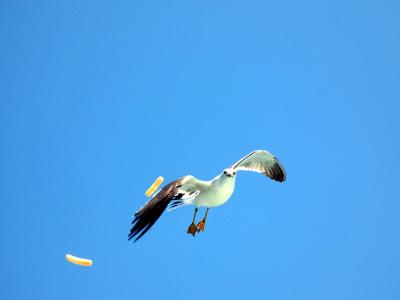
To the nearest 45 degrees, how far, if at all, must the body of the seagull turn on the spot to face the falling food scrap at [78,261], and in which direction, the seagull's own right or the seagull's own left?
approximately 90° to the seagull's own right

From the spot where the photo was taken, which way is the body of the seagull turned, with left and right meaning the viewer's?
facing the viewer and to the right of the viewer
